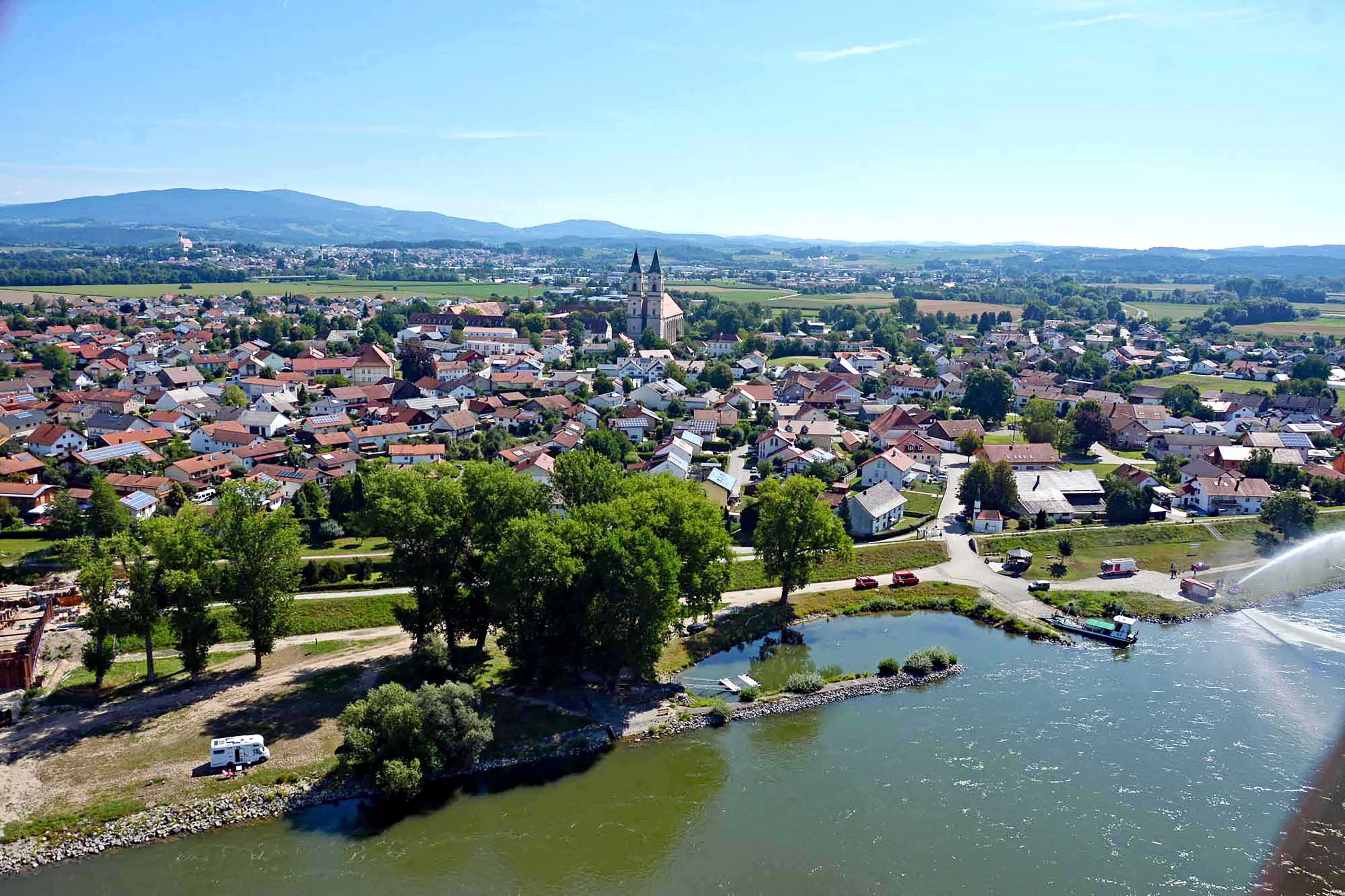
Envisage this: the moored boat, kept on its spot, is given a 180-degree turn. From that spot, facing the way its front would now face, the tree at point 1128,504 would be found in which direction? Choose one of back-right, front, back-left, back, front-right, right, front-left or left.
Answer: back-left

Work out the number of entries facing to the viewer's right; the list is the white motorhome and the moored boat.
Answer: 1

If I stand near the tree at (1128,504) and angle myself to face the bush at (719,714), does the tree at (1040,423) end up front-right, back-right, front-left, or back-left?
back-right

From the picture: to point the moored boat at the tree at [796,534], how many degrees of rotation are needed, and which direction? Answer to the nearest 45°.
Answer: approximately 45° to its left

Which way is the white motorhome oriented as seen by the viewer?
to the viewer's right

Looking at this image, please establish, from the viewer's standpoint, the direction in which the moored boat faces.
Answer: facing away from the viewer and to the left of the viewer

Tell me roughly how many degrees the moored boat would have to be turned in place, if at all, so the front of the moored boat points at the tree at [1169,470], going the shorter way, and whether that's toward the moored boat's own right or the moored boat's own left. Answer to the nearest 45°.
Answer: approximately 45° to the moored boat's own right
